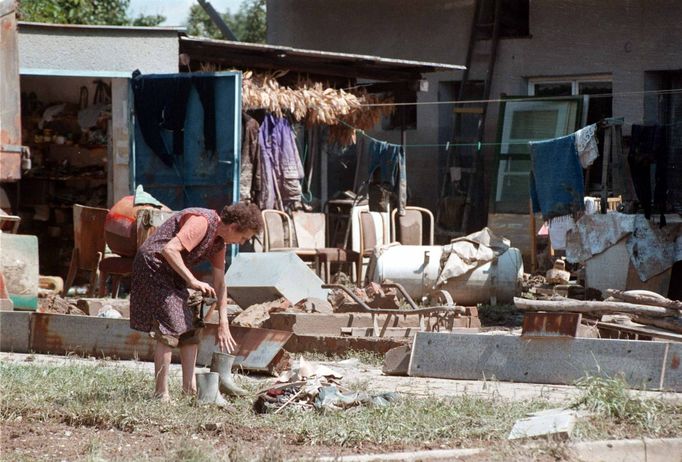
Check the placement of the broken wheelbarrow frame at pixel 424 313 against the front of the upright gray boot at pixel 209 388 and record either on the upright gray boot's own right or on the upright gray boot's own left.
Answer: on the upright gray boot's own left

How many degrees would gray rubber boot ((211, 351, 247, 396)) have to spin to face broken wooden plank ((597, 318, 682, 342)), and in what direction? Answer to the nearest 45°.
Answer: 0° — it already faces it

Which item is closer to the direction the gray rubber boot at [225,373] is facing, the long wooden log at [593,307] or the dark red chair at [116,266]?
the long wooden log

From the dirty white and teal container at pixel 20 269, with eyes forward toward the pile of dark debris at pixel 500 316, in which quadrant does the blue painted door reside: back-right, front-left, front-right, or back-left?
front-left

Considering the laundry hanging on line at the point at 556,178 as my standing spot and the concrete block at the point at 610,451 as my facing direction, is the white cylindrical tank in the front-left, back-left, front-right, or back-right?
front-right

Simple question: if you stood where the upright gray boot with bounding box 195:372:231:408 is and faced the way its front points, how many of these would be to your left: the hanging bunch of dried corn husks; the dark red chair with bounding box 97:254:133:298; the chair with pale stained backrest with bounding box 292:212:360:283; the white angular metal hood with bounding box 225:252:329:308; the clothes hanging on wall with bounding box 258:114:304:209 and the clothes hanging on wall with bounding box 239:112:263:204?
6

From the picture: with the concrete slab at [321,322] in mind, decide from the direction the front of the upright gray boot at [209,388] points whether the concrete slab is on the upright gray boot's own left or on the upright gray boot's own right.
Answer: on the upright gray boot's own left

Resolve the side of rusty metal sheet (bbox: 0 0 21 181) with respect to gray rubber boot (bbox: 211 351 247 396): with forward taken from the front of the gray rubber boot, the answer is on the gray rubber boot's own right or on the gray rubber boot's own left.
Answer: on the gray rubber boot's own left

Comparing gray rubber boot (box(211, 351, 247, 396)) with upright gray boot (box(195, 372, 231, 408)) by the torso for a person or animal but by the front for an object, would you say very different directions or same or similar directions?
same or similar directions

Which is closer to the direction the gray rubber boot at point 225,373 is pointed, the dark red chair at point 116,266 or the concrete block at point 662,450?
the concrete block

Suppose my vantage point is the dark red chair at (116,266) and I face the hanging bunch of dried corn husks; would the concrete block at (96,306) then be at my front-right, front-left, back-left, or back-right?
back-right

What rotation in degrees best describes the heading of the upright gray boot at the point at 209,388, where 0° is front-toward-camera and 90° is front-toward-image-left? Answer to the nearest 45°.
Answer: approximately 270°

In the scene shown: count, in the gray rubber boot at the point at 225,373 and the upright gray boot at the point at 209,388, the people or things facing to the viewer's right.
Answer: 2

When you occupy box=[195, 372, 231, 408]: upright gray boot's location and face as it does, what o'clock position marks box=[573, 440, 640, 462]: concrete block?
The concrete block is roughly at 1 o'clock from the upright gray boot.

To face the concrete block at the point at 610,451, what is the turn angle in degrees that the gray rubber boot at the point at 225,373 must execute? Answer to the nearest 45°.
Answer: approximately 45° to its right

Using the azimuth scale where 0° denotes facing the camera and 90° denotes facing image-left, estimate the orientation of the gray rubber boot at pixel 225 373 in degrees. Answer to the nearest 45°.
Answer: approximately 270°

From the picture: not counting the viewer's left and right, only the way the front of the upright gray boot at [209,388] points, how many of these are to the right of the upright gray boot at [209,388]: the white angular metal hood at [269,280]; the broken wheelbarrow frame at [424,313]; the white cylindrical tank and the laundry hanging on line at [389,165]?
0

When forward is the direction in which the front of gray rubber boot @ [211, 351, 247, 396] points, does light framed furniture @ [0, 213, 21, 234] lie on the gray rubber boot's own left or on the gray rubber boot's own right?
on the gray rubber boot's own left

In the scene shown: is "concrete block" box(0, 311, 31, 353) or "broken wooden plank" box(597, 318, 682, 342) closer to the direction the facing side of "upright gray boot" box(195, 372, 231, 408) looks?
the broken wooden plank
